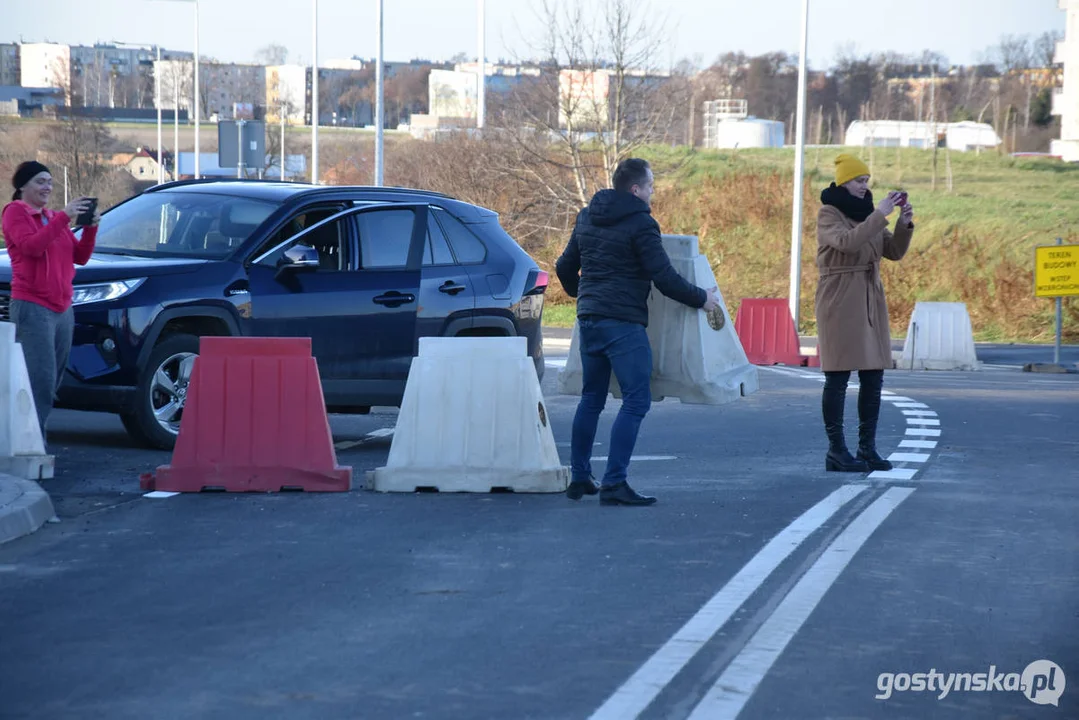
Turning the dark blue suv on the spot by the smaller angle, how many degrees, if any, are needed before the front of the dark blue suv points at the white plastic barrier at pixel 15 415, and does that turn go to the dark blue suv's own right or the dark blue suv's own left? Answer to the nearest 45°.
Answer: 0° — it already faces it

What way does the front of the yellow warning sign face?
toward the camera

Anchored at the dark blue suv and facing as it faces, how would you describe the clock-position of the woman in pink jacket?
The woman in pink jacket is roughly at 12 o'clock from the dark blue suv.

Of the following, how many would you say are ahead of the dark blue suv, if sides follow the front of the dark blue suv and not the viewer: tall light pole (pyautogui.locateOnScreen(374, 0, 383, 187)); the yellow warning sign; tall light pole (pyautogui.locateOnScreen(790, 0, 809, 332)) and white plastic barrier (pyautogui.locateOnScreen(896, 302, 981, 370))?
0

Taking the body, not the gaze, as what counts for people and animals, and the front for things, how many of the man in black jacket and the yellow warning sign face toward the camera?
1

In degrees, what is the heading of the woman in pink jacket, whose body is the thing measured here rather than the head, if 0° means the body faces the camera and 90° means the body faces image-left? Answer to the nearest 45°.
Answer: approximately 315°

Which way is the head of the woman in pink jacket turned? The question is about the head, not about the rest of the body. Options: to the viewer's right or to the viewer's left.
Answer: to the viewer's right

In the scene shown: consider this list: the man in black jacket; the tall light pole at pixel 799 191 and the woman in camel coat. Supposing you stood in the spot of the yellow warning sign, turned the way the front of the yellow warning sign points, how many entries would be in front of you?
2

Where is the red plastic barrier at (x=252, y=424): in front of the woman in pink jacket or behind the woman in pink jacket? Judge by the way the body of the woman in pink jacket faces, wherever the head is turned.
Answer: in front

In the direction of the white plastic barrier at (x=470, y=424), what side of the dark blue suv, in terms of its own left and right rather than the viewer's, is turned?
left

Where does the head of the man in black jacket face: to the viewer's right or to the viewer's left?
to the viewer's right

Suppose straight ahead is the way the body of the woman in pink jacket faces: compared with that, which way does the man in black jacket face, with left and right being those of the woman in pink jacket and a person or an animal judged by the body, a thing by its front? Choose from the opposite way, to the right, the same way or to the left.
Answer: to the left

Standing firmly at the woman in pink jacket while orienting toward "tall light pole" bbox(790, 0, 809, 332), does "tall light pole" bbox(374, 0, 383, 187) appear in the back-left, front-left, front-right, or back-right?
front-left

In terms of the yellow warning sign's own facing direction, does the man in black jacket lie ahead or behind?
ahead

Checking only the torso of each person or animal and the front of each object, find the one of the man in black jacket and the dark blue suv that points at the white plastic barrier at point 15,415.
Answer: the dark blue suv

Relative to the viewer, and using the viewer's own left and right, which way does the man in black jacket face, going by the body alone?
facing away from the viewer and to the right of the viewer

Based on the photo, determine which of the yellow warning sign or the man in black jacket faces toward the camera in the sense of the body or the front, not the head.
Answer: the yellow warning sign

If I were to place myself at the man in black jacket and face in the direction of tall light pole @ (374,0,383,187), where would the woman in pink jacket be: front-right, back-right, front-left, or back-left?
front-left

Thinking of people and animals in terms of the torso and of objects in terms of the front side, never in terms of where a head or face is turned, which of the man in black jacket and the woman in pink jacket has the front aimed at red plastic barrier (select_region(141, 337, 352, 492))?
the woman in pink jacket

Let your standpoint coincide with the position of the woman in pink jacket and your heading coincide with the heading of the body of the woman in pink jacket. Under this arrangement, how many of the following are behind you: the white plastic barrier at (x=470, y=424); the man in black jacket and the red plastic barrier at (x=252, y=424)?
0
